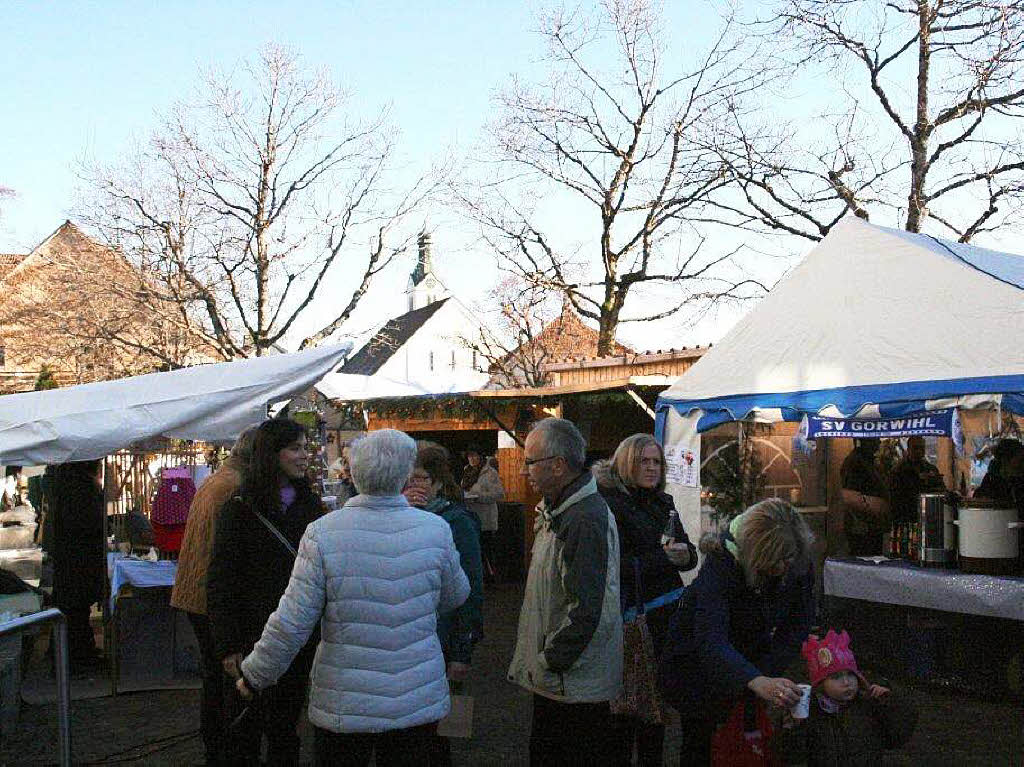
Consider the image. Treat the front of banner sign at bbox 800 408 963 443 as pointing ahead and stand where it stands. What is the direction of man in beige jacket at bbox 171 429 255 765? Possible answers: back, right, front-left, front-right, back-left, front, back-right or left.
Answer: front-right

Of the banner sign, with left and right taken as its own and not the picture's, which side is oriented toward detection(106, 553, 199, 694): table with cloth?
right

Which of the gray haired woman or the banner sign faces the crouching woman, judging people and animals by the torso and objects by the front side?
the banner sign

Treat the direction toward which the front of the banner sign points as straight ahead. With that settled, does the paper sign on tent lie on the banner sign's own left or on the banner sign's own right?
on the banner sign's own right

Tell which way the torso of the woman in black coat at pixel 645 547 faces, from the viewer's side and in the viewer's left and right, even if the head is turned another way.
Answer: facing the viewer and to the right of the viewer

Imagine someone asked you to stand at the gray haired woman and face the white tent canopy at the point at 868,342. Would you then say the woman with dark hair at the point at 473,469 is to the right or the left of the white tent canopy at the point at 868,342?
left

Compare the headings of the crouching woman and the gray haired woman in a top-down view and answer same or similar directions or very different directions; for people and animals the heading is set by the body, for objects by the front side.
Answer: very different directions

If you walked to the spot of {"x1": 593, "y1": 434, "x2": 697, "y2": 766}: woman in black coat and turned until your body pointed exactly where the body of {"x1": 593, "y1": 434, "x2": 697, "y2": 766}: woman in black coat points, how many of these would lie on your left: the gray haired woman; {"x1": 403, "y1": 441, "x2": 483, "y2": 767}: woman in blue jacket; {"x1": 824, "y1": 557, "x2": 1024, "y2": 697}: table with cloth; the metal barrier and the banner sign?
2

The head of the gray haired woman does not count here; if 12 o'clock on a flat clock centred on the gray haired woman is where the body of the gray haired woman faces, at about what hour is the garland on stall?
The garland on stall is roughly at 12 o'clock from the gray haired woman.

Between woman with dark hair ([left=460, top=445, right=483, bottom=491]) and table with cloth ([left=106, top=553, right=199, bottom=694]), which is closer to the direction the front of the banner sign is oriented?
the table with cloth

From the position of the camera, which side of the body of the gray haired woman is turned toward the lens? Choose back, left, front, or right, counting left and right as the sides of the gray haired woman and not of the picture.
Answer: back

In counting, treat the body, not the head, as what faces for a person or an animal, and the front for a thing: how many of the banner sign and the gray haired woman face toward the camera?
1

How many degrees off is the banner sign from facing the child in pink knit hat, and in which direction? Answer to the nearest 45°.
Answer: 0° — it already faces them

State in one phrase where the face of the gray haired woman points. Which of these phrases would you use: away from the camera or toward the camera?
away from the camera

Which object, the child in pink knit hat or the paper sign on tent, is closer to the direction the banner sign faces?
the child in pink knit hat

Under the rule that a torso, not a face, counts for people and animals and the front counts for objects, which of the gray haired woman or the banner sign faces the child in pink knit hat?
the banner sign

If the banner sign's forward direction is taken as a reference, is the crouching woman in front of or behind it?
in front
